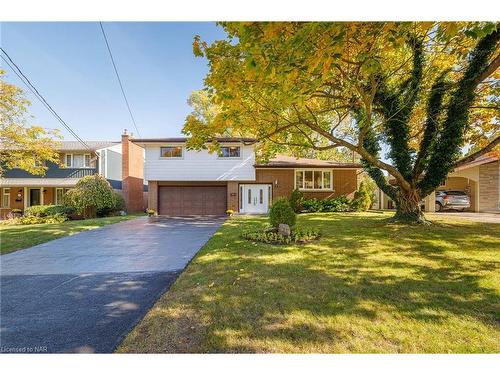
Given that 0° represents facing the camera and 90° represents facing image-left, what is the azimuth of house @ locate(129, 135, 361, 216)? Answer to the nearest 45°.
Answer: approximately 0°

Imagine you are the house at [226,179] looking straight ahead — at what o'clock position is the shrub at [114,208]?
The shrub is roughly at 3 o'clock from the house.

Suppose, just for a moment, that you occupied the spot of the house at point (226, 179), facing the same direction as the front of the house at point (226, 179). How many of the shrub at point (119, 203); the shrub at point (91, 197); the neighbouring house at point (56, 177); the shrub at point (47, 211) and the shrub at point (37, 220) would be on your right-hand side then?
5

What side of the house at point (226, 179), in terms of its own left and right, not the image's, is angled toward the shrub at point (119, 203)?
right

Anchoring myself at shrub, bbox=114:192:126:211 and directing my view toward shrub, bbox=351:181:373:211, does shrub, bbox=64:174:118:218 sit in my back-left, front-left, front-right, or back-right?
back-right

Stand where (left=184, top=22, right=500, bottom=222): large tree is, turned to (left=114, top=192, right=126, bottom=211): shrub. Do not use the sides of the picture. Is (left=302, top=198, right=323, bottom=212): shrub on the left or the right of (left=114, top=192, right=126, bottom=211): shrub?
right

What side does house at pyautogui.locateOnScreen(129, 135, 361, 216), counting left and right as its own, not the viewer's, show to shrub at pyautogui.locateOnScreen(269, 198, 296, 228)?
front

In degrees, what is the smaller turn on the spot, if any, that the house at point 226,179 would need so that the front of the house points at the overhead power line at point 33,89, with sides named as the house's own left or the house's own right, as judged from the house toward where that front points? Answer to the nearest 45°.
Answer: approximately 45° to the house's own right

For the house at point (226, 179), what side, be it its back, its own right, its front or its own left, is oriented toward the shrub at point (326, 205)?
left

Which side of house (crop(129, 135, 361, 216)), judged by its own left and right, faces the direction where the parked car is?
left

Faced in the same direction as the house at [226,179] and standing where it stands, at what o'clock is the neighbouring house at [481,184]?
The neighbouring house is roughly at 9 o'clock from the house.

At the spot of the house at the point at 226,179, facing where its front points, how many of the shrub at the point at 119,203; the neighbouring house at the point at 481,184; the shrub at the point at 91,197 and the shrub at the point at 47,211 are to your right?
3
